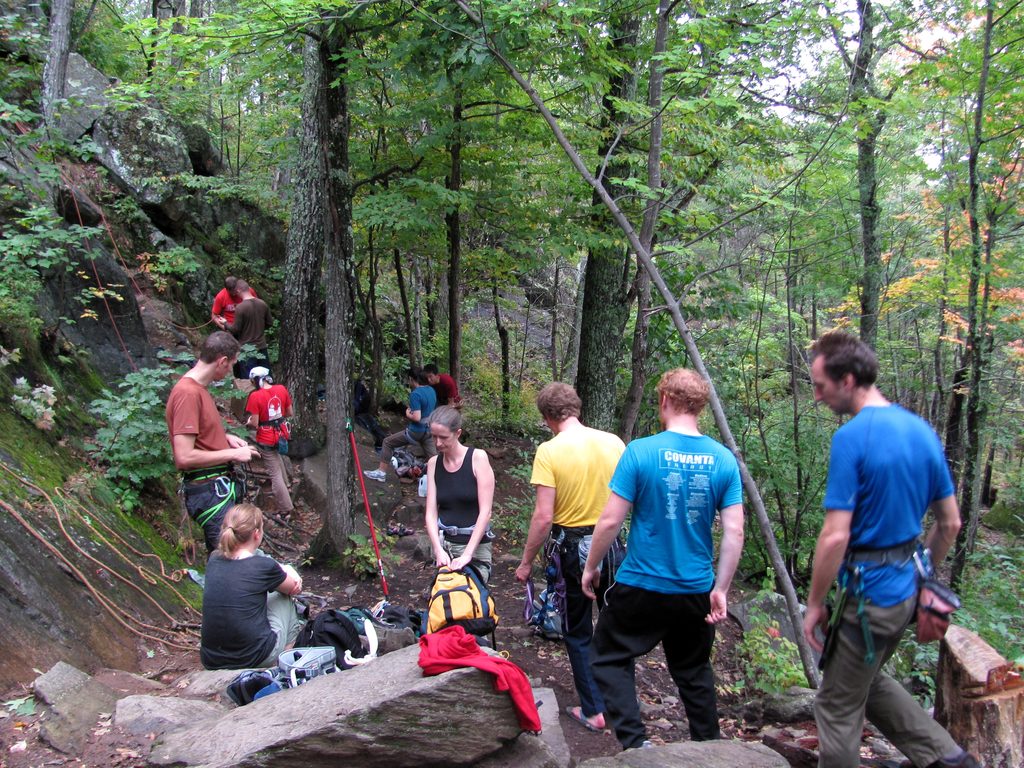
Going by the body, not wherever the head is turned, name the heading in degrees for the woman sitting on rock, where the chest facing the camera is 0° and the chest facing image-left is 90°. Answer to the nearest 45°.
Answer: approximately 225°

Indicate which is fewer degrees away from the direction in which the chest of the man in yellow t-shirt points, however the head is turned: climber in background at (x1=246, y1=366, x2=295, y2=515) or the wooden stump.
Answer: the climber in background

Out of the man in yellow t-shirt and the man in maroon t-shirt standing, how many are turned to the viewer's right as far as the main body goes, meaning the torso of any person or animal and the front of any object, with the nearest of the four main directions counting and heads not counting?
1

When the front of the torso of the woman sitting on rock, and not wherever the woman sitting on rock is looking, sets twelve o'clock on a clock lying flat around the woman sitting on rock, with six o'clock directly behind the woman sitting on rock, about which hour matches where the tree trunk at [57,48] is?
The tree trunk is roughly at 10 o'clock from the woman sitting on rock.

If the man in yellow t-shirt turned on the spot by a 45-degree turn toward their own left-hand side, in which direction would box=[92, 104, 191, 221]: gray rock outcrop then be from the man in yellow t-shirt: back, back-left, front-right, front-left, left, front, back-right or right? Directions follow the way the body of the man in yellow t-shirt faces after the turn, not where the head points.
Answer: front-right

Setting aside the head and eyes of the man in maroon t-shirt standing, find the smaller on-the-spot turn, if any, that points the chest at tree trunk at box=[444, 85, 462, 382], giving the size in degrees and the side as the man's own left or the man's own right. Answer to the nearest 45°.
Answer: approximately 45° to the man's own left

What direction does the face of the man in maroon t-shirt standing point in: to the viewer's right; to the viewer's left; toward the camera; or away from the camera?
to the viewer's right

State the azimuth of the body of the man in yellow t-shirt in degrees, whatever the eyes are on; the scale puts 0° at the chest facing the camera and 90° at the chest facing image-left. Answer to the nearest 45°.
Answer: approximately 135°

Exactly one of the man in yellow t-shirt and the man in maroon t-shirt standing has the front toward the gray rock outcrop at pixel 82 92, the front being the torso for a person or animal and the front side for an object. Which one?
the man in yellow t-shirt

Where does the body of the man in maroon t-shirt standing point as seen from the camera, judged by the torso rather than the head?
to the viewer's right
